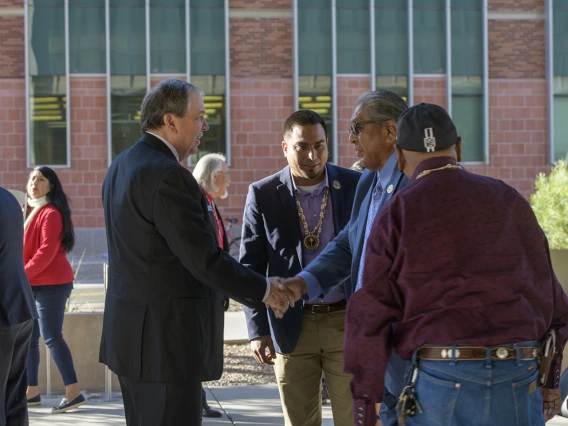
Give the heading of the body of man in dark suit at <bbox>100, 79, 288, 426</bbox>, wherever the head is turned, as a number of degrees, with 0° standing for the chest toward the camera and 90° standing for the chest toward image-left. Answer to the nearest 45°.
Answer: approximately 225°

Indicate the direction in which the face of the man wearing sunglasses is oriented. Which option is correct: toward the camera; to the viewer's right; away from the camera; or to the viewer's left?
to the viewer's left

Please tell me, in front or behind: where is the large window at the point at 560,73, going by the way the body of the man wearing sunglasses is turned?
behind

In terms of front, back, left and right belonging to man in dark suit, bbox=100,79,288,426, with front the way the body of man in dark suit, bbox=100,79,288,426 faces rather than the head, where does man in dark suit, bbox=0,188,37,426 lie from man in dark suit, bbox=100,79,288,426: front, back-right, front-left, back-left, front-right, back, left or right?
left

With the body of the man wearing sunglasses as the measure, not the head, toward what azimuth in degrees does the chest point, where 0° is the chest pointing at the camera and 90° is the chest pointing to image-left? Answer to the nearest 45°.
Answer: approximately 45°

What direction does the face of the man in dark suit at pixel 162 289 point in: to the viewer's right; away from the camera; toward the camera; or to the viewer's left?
to the viewer's right

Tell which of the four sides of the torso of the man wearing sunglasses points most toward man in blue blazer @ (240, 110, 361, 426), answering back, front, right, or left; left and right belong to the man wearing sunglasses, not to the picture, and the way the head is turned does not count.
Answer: right

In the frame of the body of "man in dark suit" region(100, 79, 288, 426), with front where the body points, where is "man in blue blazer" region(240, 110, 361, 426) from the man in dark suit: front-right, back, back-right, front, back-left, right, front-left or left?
front

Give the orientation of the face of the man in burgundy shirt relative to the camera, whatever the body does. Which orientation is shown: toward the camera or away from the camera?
away from the camera

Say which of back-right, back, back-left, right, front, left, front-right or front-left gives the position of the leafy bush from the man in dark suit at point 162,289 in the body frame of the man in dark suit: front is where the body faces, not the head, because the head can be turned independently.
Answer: front

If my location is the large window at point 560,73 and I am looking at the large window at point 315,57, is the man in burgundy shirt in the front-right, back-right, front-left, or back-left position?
front-left

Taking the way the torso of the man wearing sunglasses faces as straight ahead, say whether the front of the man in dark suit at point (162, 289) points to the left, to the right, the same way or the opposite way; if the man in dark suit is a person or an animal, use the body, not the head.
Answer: the opposite way

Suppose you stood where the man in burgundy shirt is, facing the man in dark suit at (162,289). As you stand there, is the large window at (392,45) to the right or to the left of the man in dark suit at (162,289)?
right

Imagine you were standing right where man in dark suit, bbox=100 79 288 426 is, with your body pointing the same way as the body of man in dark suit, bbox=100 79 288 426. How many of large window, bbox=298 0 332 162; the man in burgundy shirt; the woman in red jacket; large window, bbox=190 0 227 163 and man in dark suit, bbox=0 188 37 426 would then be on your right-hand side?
1

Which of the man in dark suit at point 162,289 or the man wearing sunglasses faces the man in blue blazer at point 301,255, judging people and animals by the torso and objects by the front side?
the man in dark suit

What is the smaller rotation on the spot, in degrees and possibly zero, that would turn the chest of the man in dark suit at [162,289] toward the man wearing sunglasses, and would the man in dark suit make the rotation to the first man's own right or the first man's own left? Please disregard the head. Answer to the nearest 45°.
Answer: approximately 45° to the first man's own right
